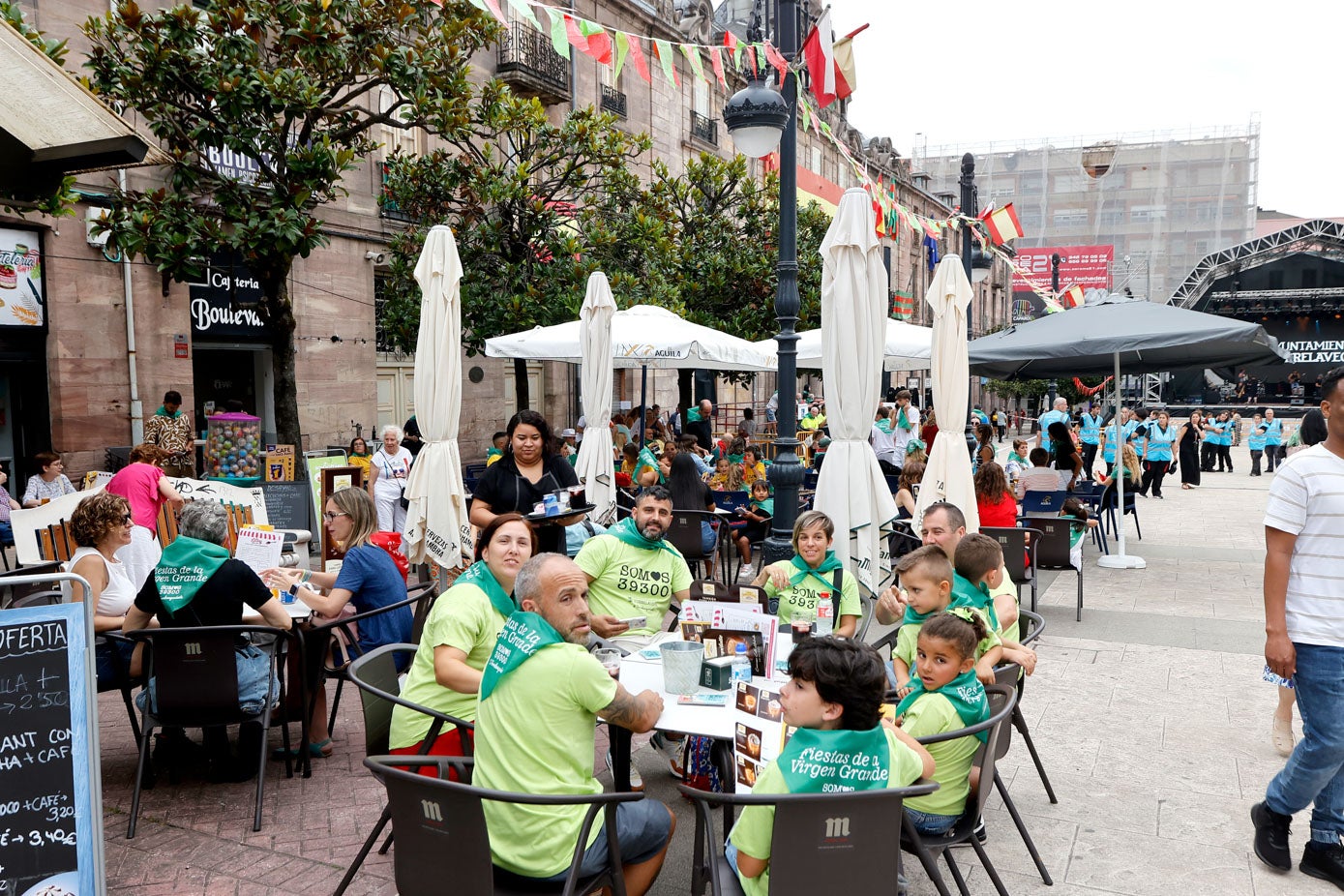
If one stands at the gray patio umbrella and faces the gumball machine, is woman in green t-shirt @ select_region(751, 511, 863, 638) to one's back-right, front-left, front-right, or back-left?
front-left

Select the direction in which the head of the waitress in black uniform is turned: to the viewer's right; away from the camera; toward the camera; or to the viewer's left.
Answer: toward the camera

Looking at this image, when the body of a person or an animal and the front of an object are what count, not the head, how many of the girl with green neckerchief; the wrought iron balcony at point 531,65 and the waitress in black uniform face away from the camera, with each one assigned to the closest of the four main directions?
0

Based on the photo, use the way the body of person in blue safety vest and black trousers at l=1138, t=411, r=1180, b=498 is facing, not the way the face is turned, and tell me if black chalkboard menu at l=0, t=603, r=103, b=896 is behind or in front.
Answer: in front

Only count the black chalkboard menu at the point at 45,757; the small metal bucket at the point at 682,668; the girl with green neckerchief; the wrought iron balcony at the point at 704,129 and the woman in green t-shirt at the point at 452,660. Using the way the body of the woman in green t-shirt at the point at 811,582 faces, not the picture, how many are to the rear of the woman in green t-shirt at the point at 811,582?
1

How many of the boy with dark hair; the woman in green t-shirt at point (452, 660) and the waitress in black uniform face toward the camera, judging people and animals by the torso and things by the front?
1

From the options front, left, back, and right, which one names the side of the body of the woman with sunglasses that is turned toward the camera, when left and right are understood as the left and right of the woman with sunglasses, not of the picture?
right

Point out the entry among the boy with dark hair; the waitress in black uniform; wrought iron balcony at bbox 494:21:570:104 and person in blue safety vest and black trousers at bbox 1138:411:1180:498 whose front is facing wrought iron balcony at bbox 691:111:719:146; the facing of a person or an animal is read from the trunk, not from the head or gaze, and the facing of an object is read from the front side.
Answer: the boy with dark hair

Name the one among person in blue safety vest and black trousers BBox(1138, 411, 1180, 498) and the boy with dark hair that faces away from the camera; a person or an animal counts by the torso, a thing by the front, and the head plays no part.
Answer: the boy with dark hair

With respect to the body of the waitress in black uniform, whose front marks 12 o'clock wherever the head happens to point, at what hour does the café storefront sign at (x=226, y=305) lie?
The café storefront sign is roughly at 5 o'clock from the waitress in black uniform.

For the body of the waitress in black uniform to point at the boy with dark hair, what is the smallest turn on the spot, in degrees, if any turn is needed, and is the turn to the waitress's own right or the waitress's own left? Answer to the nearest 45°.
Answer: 0° — they already face them

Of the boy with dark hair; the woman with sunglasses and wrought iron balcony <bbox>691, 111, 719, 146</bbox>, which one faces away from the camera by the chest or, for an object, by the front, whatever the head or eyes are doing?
the boy with dark hair

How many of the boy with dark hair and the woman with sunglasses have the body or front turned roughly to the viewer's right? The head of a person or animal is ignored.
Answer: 1

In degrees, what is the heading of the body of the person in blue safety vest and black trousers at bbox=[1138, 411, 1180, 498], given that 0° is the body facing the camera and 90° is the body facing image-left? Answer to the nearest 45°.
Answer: approximately 0°

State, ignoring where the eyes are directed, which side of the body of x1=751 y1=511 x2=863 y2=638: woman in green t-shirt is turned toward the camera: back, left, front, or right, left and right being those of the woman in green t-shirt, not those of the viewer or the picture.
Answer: front

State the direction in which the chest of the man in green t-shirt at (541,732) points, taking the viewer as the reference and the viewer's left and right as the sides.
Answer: facing away from the viewer and to the right of the viewer
